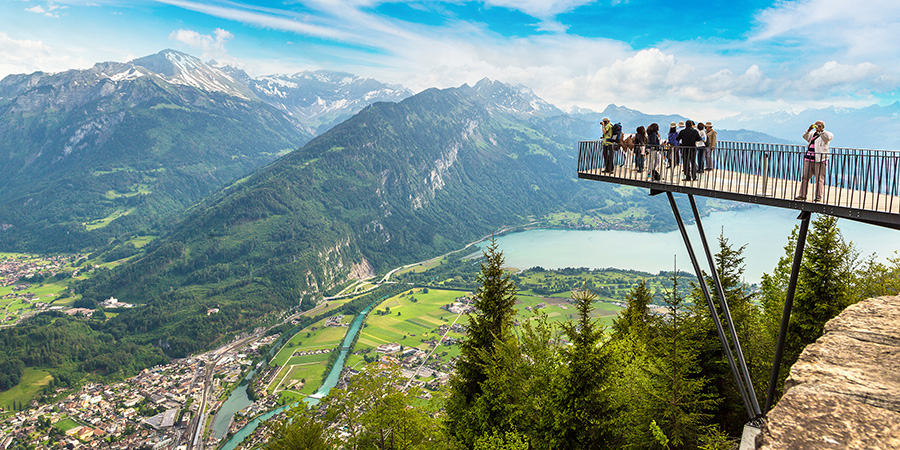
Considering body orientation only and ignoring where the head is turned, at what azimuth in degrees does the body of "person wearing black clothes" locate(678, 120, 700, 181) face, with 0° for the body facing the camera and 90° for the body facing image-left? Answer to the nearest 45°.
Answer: approximately 180°

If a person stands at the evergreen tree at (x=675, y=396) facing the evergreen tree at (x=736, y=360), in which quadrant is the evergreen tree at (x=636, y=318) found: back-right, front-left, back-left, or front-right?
front-left

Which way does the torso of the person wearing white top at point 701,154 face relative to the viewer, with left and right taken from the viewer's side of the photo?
facing away from the viewer and to the left of the viewer

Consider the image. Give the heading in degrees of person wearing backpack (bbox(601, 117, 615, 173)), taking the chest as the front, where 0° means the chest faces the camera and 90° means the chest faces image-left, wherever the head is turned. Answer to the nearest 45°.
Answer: approximately 90°
